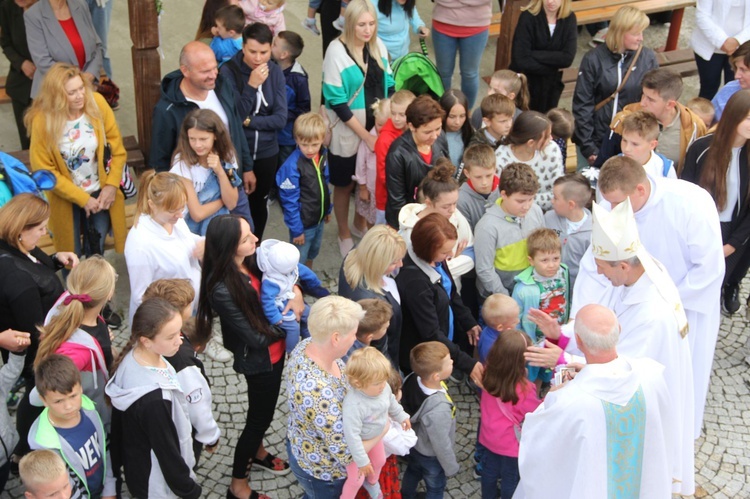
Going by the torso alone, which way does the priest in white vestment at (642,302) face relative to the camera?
to the viewer's left

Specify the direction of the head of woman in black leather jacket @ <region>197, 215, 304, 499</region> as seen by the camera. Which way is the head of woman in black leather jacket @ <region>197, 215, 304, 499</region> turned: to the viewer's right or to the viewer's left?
to the viewer's right

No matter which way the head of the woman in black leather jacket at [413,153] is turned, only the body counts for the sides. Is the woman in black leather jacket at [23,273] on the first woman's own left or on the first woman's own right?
on the first woman's own right

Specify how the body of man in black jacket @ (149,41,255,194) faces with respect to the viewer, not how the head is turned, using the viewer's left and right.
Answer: facing the viewer and to the right of the viewer

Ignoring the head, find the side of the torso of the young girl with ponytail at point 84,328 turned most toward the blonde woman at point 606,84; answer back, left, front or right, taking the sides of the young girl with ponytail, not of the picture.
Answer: front

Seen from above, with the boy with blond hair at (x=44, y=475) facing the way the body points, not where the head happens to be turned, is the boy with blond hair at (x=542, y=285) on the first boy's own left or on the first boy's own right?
on the first boy's own left

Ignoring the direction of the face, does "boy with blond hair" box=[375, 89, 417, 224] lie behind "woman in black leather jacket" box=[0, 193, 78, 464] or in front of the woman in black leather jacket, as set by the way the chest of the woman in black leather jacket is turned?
in front

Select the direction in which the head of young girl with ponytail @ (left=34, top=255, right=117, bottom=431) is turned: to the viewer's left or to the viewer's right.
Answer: to the viewer's right

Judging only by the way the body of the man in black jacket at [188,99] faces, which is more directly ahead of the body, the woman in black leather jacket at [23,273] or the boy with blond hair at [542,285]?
the boy with blond hair

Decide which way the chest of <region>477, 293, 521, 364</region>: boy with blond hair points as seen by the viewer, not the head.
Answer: to the viewer's right

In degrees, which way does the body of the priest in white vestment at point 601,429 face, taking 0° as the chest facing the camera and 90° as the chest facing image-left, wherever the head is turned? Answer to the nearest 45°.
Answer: approximately 135°

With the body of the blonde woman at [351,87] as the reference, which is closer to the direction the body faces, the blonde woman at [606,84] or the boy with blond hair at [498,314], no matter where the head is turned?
the boy with blond hair

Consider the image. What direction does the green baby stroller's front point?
toward the camera
